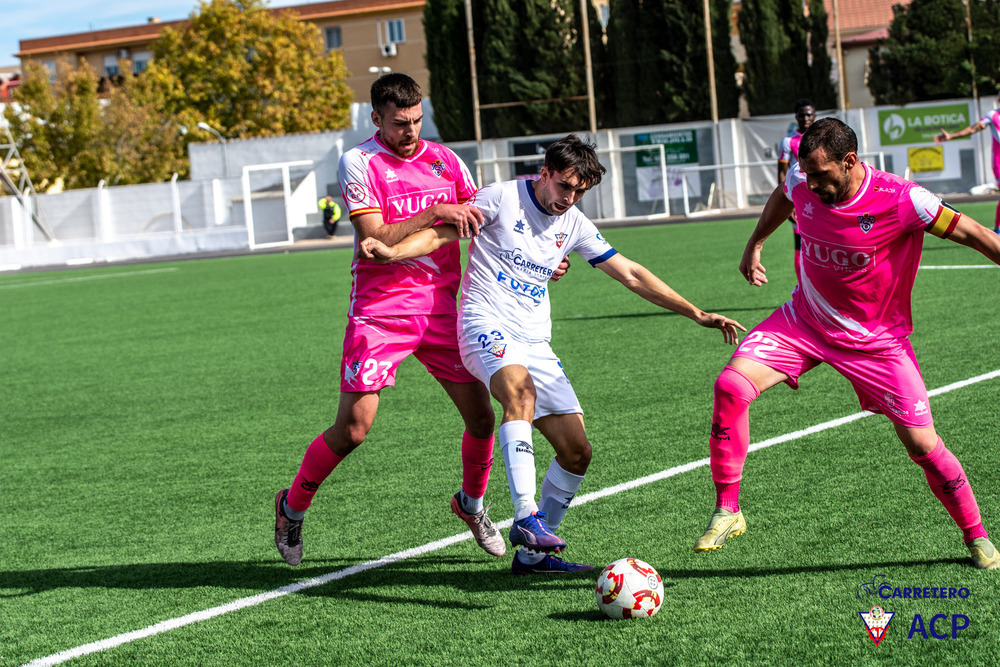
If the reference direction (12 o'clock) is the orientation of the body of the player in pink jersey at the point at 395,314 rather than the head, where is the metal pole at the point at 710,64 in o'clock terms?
The metal pole is roughly at 8 o'clock from the player in pink jersey.

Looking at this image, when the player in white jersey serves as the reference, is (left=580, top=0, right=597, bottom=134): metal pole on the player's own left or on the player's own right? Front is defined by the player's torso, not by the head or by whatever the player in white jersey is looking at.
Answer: on the player's own left

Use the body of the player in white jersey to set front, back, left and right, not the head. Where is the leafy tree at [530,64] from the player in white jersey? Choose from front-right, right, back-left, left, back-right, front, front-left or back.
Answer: back-left

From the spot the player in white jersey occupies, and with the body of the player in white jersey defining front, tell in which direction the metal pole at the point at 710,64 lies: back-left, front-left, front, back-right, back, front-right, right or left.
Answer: back-left

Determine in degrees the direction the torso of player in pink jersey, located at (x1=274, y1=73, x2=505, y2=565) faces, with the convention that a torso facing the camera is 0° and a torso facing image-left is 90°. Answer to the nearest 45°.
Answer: approximately 315°

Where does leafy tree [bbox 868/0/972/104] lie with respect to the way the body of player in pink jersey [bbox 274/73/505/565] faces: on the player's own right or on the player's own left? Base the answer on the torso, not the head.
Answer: on the player's own left

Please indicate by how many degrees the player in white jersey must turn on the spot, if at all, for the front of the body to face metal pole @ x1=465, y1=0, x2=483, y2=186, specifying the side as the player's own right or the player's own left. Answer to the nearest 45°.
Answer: approximately 135° to the player's own left
